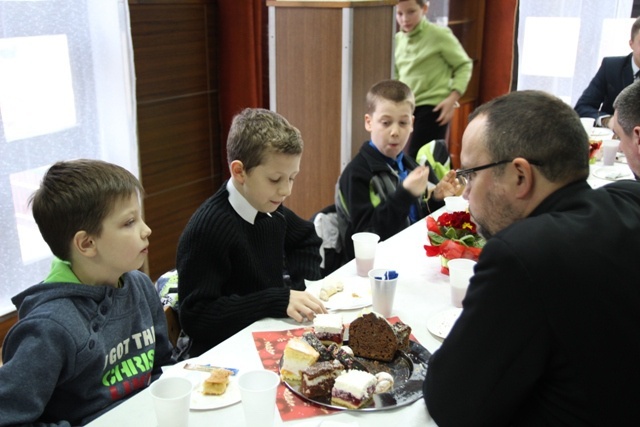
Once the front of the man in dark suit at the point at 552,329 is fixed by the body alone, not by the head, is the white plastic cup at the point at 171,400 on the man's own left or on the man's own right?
on the man's own left

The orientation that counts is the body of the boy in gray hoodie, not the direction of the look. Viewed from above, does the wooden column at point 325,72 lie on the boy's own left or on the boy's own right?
on the boy's own left

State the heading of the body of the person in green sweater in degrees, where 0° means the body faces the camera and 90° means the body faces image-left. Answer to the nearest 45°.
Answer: approximately 45°

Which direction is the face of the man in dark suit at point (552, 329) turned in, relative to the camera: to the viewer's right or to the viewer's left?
to the viewer's left

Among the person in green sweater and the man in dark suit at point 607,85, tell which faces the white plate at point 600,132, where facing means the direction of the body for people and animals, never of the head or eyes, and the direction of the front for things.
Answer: the man in dark suit

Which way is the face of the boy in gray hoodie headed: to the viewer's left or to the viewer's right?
to the viewer's right

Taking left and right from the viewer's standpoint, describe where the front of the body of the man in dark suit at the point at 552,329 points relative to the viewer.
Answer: facing away from the viewer and to the left of the viewer

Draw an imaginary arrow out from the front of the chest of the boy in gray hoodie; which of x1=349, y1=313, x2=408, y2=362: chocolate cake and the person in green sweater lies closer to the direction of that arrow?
the chocolate cake

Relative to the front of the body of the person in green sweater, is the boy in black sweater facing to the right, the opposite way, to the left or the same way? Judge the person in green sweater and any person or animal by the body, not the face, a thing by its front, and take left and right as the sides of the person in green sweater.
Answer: to the left
